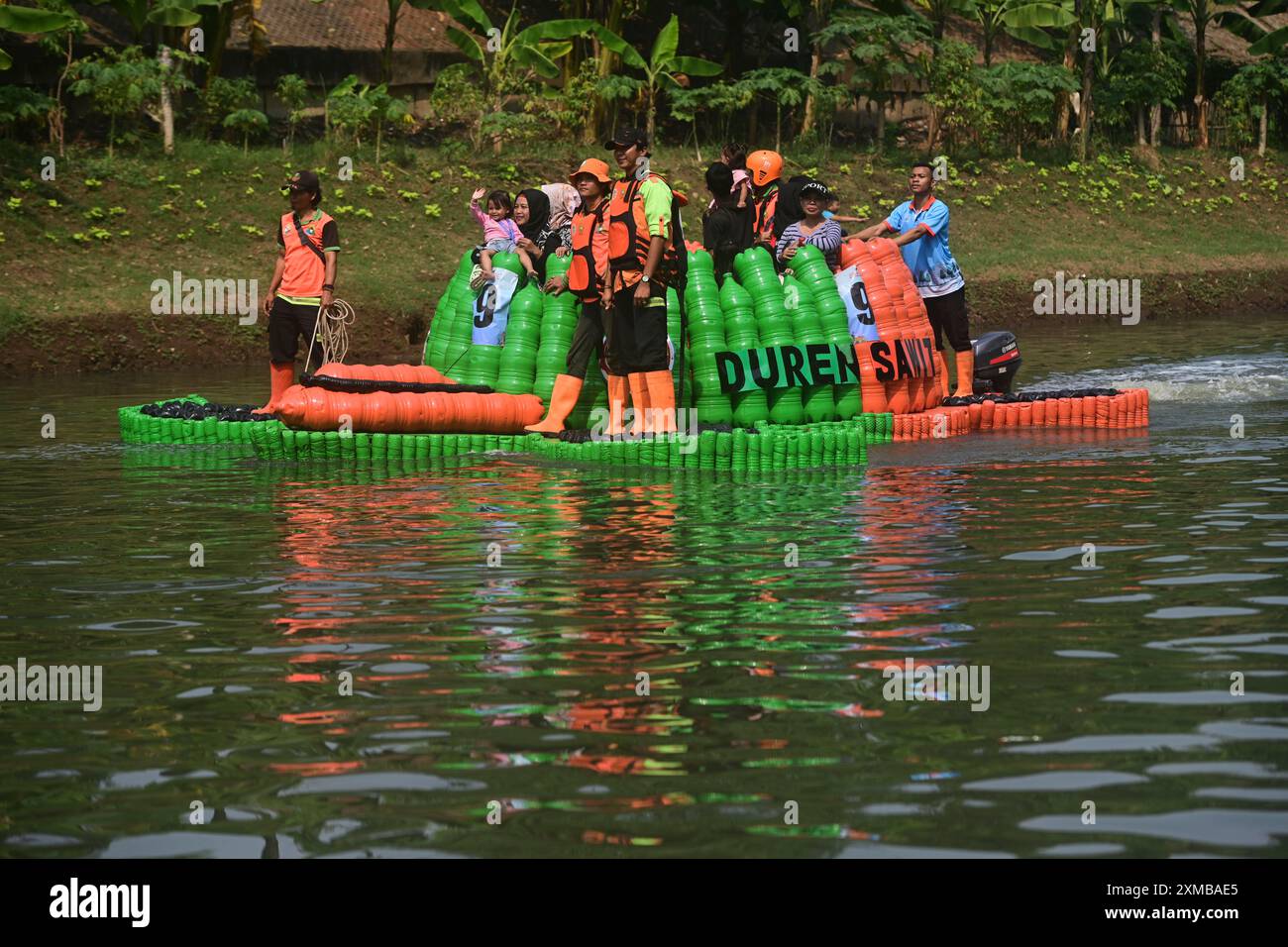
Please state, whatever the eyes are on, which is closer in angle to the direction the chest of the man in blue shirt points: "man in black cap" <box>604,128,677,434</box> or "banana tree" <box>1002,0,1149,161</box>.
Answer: the man in black cap

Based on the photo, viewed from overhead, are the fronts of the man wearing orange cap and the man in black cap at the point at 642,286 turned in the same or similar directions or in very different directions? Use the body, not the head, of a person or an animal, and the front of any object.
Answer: same or similar directions

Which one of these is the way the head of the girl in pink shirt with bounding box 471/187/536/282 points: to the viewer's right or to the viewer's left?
to the viewer's left

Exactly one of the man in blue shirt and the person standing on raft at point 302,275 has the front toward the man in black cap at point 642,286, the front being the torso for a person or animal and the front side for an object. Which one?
the man in blue shirt

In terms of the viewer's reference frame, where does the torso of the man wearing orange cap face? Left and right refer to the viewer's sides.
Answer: facing the viewer and to the left of the viewer

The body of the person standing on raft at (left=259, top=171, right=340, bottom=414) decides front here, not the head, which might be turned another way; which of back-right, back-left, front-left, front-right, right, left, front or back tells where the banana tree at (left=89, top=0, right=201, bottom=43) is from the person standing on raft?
back-right

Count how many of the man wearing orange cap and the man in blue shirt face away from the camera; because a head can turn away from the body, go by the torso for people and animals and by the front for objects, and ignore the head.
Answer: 0

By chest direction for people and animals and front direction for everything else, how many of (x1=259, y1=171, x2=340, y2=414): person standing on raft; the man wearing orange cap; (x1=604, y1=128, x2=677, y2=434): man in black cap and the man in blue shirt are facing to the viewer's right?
0

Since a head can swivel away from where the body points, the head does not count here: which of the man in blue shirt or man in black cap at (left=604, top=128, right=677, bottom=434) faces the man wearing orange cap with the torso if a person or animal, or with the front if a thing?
the man in blue shirt

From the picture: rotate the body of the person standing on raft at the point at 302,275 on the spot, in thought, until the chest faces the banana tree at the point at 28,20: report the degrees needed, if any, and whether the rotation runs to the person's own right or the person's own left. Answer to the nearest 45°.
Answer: approximately 135° to the person's own right

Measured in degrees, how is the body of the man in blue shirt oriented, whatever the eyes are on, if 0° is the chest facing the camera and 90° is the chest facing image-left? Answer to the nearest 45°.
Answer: approximately 45°

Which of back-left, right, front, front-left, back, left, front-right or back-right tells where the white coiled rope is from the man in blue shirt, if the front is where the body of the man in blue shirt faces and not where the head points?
front-right

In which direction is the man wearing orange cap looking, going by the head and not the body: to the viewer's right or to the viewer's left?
to the viewer's left

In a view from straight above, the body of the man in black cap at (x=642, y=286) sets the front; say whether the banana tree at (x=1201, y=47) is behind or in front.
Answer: behind
